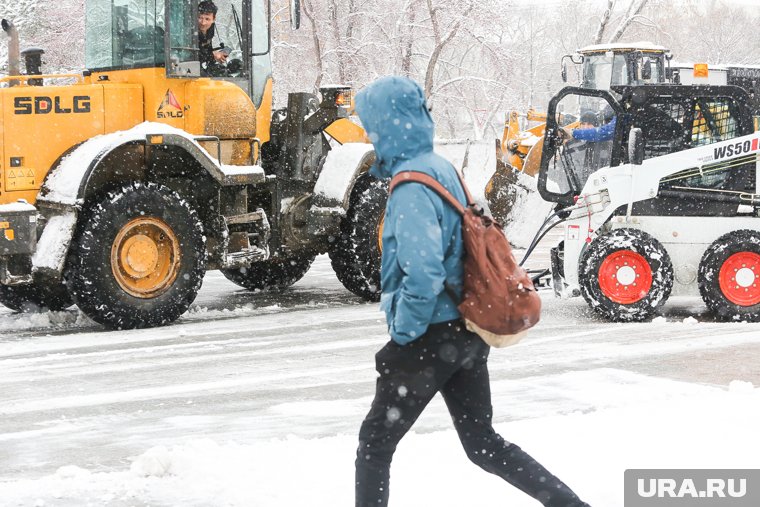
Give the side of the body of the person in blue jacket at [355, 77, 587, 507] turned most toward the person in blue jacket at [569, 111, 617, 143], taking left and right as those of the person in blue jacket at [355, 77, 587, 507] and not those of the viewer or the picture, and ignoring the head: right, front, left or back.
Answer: right

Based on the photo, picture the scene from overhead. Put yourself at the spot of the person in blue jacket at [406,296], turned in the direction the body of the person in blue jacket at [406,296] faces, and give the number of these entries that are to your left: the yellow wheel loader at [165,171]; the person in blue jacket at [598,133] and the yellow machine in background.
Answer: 0

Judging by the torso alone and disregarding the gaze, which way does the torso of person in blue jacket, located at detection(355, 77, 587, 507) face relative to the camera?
to the viewer's left

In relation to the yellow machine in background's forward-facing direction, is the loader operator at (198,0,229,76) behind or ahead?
ahead

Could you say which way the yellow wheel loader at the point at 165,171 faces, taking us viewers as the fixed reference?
facing away from the viewer and to the right of the viewer

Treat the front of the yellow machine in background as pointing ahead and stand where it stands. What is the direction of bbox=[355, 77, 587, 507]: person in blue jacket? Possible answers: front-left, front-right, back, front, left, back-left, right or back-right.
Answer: front-left

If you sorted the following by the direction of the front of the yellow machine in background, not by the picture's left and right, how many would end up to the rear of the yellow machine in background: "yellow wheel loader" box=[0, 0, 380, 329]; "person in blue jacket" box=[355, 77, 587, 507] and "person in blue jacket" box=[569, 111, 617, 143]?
0

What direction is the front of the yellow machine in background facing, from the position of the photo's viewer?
facing the viewer and to the left of the viewer

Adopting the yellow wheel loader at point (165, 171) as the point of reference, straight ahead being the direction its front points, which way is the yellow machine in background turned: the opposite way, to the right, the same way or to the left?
the opposite way

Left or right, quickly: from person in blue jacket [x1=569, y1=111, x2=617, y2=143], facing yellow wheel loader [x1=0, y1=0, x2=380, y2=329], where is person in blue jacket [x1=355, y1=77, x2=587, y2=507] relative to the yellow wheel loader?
left

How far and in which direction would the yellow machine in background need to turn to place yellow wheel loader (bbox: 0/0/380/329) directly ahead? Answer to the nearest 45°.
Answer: approximately 45° to its left

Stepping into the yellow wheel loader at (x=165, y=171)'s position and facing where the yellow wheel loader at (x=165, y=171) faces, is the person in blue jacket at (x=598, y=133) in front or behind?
in front

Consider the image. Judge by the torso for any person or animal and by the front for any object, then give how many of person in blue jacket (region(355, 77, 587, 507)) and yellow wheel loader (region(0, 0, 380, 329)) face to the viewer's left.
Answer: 1

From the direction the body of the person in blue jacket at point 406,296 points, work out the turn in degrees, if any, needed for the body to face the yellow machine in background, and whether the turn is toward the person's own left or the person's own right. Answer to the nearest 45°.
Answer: approximately 90° to the person's own right

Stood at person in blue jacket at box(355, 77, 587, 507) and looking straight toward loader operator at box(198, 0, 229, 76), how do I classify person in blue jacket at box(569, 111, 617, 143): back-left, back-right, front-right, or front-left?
front-right

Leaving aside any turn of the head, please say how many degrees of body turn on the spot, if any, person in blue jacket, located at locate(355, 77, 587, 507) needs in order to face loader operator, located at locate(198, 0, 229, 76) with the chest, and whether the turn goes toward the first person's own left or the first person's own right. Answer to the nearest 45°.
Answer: approximately 90° to the first person's own right
